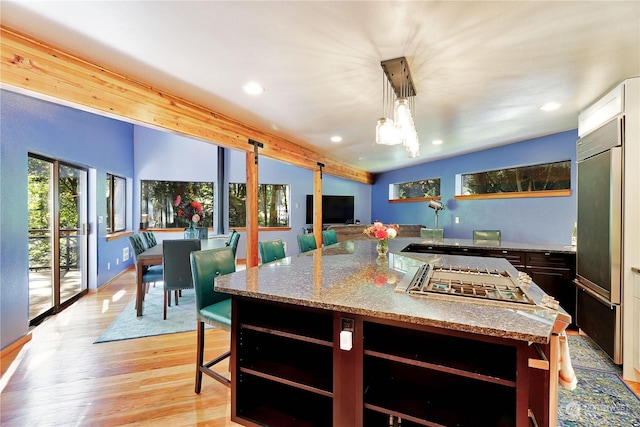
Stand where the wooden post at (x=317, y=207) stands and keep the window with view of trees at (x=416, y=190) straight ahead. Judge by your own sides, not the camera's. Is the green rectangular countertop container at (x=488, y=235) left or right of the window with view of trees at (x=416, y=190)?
right

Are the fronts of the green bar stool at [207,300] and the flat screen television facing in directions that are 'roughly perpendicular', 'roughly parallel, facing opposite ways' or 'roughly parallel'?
roughly perpendicular

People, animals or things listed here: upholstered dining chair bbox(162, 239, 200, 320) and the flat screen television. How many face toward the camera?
1

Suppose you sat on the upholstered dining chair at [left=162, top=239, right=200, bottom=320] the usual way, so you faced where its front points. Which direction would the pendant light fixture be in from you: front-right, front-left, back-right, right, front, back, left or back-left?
back-right

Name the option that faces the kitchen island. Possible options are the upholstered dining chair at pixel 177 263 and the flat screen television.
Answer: the flat screen television

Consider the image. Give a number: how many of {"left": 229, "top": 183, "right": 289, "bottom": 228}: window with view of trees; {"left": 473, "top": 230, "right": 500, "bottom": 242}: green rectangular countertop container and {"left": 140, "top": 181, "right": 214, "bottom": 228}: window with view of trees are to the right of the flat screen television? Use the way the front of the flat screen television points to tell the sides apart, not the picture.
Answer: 2

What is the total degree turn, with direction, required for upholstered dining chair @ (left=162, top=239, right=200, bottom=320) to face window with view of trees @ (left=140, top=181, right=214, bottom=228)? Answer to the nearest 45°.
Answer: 0° — it already faces it

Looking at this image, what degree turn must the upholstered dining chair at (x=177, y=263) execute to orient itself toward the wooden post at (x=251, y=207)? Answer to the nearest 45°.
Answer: approximately 90° to its right

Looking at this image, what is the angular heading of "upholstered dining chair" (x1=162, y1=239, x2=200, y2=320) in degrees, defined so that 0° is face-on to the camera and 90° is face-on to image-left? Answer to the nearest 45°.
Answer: approximately 180°

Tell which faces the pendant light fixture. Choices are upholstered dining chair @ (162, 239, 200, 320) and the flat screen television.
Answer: the flat screen television

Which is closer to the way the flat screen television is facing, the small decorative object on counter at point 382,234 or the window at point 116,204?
the small decorative object on counter
